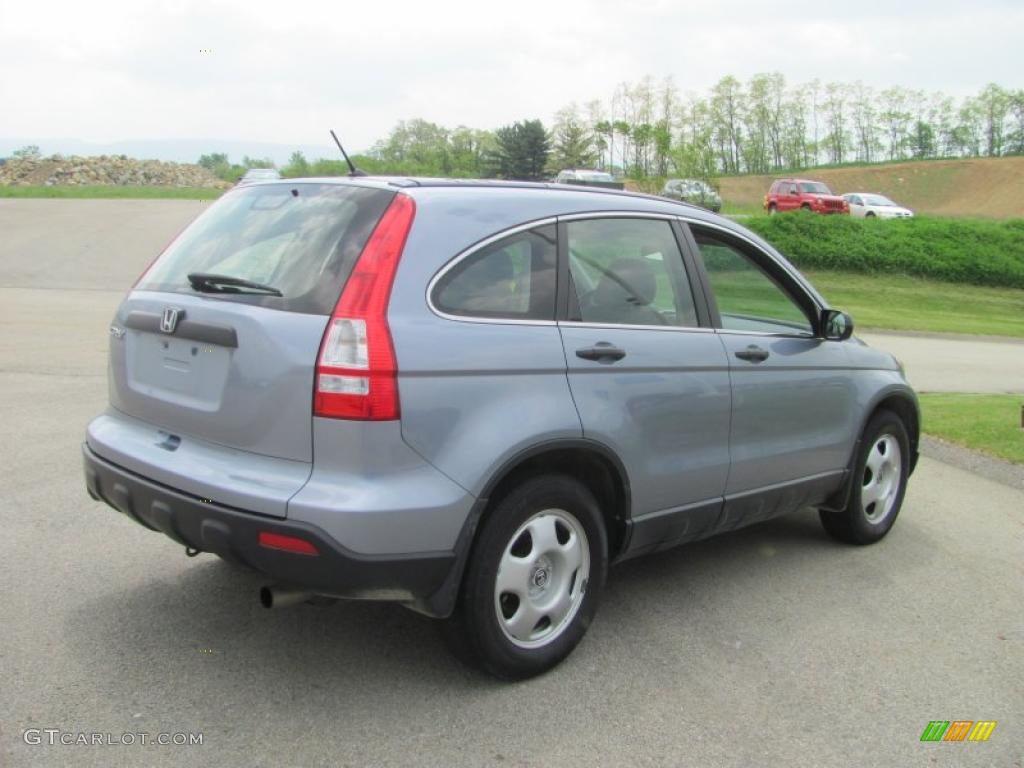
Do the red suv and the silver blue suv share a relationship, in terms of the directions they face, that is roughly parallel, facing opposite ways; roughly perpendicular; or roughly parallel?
roughly perpendicular

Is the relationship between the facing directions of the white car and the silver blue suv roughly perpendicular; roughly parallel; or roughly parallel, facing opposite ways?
roughly perpendicular

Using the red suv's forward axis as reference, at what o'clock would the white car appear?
The white car is roughly at 9 o'clock from the red suv.

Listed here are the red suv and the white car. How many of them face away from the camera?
0

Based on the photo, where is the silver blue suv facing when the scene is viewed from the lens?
facing away from the viewer and to the right of the viewer

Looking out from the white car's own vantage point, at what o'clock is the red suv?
The red suv is roughly at 3 o'clock from the white car.

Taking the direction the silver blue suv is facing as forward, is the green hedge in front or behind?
in front

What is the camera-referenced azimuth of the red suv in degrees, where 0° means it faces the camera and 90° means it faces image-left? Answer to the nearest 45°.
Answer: approximately 315°

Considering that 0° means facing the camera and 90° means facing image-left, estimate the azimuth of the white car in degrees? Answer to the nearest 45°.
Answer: approximately 315°

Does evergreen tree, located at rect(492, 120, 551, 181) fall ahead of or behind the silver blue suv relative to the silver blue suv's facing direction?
ahead

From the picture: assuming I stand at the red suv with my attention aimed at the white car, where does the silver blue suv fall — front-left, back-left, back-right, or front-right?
back-right

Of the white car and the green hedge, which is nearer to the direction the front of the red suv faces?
the green hedge
